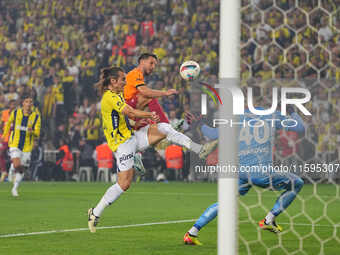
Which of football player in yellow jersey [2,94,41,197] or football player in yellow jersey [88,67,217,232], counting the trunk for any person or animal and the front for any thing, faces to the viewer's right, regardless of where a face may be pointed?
football player in yellow jersey [88,67,217,232]

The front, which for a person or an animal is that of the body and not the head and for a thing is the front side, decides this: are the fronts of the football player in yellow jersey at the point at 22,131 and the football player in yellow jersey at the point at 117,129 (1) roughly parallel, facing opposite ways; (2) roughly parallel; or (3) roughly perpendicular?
roughly perpendicular

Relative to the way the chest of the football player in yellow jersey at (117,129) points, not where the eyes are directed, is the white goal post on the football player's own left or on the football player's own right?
on the football player's own right

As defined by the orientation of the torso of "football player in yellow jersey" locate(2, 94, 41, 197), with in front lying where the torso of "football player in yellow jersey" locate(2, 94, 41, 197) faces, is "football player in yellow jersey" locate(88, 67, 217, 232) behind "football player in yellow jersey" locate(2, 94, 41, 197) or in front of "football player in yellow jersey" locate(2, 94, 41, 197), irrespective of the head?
in front

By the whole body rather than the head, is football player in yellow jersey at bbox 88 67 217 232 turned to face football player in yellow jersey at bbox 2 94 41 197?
no

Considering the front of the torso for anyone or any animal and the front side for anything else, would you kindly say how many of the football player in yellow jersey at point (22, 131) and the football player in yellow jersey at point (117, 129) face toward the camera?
1

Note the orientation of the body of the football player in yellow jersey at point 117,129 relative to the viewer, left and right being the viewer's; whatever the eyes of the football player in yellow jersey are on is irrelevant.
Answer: facing to the right of the viewer

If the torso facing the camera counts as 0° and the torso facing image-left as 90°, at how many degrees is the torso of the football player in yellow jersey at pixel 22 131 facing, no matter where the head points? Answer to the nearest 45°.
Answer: approximately 0°

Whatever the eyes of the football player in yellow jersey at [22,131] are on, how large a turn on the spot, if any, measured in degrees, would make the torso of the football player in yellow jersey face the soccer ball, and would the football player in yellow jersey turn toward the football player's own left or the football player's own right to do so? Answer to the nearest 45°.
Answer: approximately 45° to the football player's own left
